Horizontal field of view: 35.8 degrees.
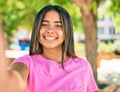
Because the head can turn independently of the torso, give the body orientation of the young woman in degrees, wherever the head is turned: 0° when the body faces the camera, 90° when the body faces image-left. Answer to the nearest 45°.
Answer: approximately 0°

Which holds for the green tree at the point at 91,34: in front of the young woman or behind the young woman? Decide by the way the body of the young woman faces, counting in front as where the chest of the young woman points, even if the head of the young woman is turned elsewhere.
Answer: behind
